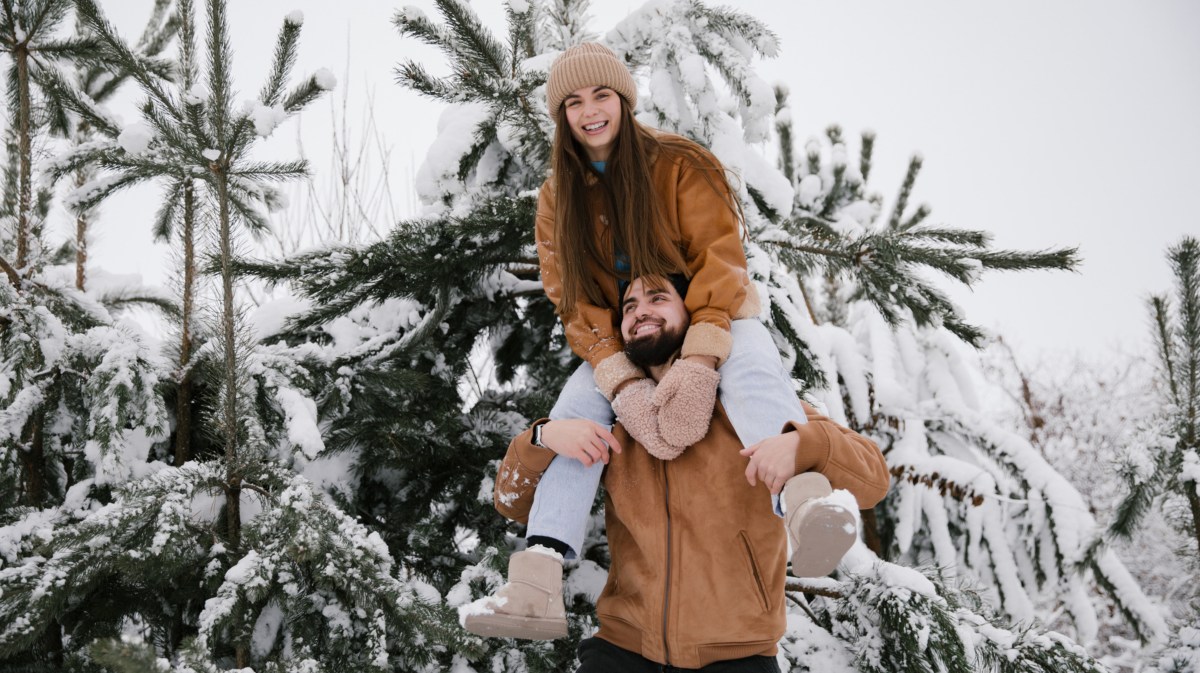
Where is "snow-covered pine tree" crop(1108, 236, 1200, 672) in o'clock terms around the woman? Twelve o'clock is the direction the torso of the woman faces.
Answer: The snow-covered pine tree is roughly at 8 o'clock from the woman.

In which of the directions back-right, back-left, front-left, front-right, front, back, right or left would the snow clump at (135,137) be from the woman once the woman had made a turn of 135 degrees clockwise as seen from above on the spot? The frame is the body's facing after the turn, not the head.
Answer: front-left

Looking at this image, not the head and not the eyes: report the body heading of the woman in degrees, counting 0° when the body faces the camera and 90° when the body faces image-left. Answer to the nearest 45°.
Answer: approximately 0°

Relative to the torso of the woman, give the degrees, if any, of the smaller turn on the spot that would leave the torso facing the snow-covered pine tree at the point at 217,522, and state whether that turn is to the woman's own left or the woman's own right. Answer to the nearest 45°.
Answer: approximately 90° to the woman's own right

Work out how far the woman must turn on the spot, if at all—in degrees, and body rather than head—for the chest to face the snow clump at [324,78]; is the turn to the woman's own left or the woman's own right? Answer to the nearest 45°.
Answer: approximately 90° to the woman's own right

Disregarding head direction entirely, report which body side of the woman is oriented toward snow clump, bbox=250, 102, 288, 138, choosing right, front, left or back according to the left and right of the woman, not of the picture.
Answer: right
